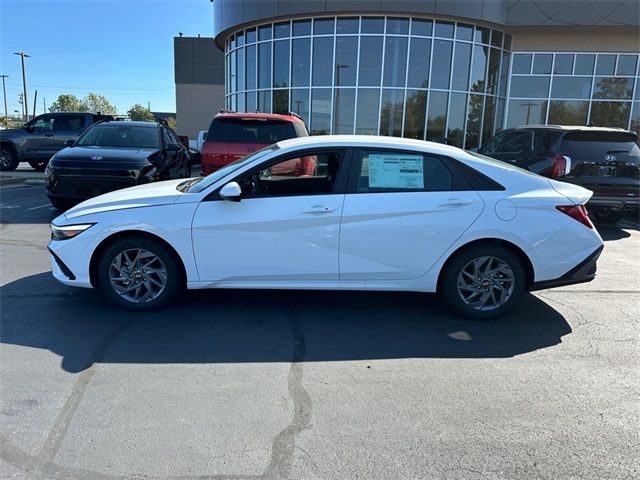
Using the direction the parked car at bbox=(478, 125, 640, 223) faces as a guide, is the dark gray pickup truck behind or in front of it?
in front

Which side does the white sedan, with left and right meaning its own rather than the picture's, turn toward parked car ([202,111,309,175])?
right

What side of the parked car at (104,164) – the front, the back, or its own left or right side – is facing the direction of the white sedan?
front

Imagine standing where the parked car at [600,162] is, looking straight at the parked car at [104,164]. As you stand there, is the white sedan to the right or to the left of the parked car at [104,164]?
left

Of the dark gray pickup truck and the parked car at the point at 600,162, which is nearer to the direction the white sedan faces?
the dark gray pickup truck

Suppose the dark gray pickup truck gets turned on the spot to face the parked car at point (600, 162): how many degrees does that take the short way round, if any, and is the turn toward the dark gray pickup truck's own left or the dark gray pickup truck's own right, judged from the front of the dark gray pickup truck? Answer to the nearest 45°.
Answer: approximately 135° to the dark gray pickup truck's own left

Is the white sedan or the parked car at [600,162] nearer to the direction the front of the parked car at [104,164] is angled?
the white sedan

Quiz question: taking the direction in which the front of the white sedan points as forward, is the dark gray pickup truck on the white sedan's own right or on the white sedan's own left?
on the white sedan's own right

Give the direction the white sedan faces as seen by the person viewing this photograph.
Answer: facing to the left of the viewer

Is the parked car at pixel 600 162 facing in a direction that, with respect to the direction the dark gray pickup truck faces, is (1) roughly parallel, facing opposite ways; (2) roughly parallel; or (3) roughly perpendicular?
roughly perpendicular

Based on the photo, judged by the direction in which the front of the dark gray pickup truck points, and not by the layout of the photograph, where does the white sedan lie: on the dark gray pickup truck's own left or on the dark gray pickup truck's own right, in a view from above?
on the dark gray pickup truck's own left

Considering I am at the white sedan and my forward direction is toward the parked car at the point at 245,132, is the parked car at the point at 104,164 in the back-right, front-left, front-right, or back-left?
front-left

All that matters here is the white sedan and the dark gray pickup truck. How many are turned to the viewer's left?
2

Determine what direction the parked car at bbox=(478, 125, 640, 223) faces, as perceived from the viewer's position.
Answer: facing away from the viewer and to the left of the viewer

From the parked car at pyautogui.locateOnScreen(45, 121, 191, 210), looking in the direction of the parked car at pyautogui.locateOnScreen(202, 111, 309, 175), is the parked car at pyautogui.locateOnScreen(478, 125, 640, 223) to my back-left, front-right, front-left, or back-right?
front-right

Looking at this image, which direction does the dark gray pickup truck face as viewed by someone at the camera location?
facing to the left of the viewer
